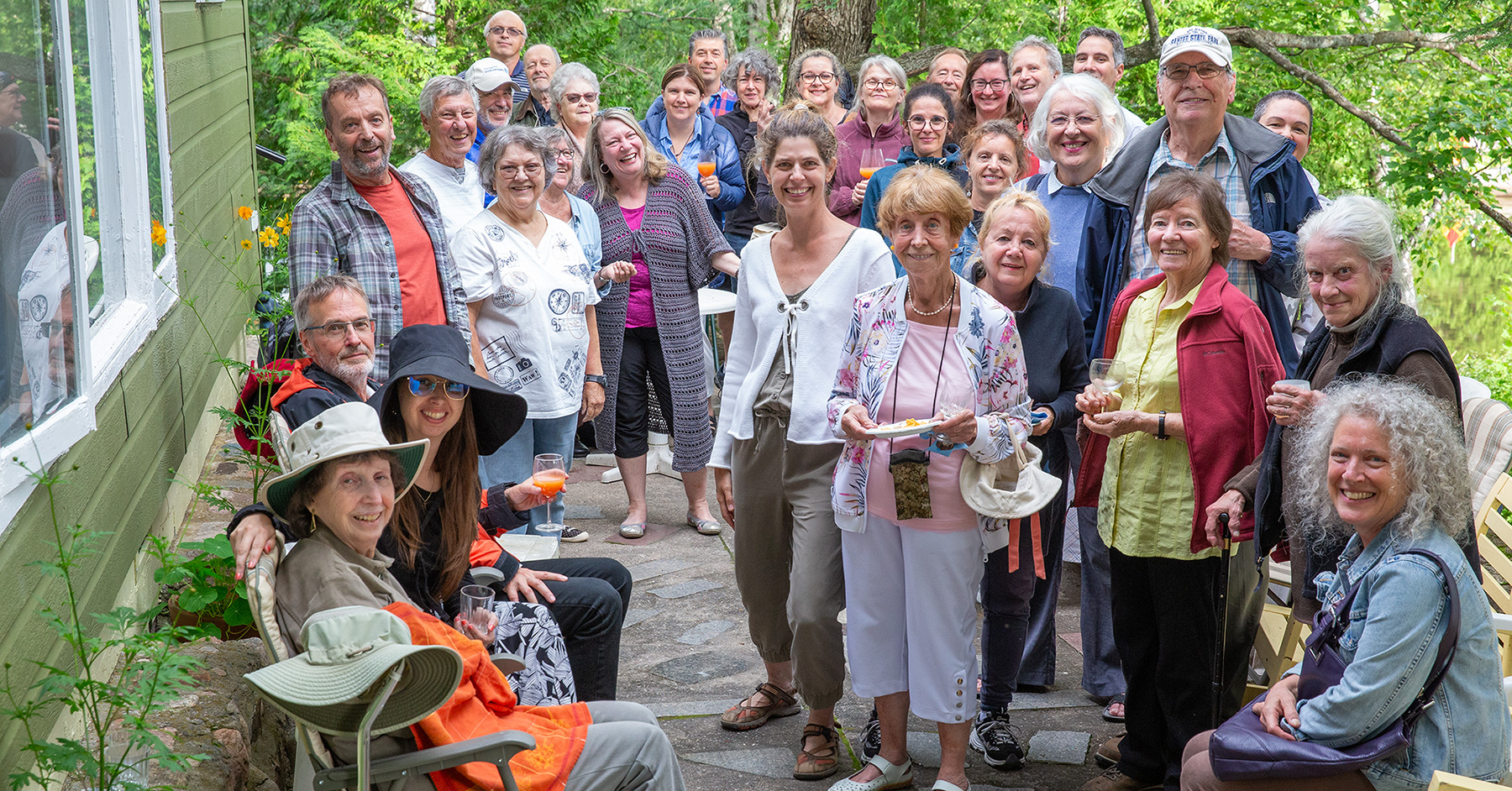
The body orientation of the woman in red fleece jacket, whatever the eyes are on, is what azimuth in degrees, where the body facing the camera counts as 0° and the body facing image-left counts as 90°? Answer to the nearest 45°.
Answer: approximately 45°

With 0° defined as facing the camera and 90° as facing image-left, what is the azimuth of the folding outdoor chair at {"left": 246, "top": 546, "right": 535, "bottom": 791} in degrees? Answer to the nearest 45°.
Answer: approximately 270°

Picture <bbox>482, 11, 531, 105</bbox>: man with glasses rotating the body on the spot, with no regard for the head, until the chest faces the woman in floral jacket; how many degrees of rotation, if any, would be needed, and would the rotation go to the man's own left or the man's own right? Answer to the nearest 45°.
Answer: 0° — they already face them

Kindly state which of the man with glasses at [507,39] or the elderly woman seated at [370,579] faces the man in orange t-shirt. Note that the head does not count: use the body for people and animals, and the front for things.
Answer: the man with glasses

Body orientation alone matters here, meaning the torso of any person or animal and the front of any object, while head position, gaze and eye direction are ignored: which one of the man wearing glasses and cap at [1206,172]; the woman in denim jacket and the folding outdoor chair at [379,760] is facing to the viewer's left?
the woman in denim jacket

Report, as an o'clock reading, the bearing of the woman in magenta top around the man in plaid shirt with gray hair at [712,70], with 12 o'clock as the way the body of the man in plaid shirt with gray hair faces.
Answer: The woman in magenta top is roughly at 12 o'clock from the man in plaid shirt with gray hair.

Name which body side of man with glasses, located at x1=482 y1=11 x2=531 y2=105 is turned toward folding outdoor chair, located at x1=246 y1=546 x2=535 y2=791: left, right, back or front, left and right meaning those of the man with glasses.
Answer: front

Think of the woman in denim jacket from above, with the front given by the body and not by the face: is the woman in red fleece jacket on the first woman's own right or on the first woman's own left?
on the first woman's own right
